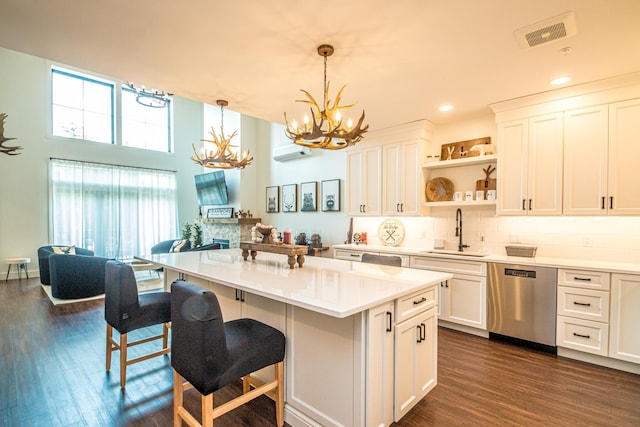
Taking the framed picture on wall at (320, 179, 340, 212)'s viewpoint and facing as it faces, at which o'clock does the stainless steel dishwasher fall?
The stainless steel dishwasher is roughly at 9 o'clock from the framed picture on wall.

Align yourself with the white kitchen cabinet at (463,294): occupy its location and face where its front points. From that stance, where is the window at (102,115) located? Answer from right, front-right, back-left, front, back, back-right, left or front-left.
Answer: front-right

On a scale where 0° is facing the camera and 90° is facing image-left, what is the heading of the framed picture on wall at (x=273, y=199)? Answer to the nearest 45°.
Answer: approximately 45°

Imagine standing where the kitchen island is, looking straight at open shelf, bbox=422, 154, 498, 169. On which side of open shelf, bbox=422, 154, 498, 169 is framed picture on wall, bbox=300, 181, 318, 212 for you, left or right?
left

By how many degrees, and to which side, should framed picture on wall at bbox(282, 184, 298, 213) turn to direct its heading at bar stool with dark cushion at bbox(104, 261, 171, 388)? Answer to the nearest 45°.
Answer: approximately 45° to its left

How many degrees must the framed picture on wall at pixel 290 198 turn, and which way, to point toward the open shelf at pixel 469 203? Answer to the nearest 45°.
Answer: approximately 90° to its left

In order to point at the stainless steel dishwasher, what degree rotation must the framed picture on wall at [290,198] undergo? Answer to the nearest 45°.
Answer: approximately 90° to its left

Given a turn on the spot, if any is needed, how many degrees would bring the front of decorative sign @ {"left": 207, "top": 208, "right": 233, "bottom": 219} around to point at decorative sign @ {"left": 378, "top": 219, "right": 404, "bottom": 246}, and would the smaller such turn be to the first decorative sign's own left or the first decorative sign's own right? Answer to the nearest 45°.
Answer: approximately 45° to the first decorative sign's own left

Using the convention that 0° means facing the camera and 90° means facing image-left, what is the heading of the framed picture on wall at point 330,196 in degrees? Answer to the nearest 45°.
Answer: approximately 45°

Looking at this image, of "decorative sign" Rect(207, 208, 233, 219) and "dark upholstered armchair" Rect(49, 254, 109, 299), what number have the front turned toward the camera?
1
